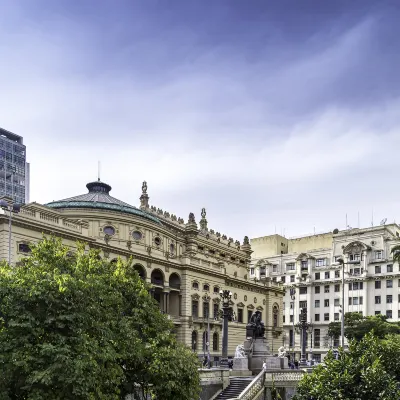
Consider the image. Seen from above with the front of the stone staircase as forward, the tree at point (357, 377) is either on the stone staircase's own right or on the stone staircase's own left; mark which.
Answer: on the stone staircase's own left

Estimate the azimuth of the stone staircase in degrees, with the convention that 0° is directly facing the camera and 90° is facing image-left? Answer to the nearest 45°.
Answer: approximately 45°

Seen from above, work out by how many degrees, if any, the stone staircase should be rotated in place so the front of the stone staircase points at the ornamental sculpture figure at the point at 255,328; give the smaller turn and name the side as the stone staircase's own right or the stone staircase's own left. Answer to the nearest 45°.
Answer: approximately 135° to the stone staircase's own right

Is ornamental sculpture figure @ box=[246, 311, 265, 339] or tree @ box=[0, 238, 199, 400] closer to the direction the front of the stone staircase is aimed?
the tree

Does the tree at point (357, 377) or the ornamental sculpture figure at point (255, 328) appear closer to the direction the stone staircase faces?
the tree
